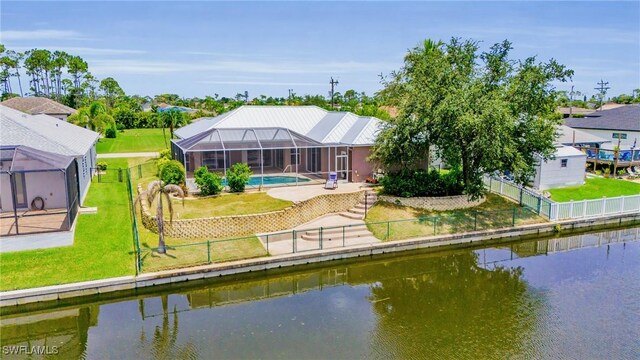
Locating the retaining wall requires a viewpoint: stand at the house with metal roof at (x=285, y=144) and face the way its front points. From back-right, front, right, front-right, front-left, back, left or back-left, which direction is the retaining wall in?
back

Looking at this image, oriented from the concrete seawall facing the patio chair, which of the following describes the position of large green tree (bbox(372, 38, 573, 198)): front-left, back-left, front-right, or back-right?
front-right

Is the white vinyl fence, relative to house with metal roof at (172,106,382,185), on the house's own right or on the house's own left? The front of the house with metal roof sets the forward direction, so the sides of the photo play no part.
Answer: on the house's own right

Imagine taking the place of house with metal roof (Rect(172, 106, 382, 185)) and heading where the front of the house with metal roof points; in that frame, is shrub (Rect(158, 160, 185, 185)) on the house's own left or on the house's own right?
on the house's own left

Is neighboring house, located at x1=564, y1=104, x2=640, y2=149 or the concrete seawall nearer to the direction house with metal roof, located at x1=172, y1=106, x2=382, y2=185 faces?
the neighboring house

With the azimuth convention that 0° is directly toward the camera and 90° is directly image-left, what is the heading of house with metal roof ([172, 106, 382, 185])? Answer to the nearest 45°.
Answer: approximately 180°

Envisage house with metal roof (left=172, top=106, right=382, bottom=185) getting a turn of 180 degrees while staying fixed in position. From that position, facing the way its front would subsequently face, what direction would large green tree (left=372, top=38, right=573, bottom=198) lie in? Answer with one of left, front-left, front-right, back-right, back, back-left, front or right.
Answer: front-left

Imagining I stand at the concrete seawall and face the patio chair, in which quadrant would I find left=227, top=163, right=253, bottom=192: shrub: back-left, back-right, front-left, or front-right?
front-left

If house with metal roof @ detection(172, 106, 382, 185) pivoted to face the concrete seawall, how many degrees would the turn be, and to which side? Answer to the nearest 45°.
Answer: approximately 180°

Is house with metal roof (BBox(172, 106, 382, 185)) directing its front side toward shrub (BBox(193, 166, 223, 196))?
no
